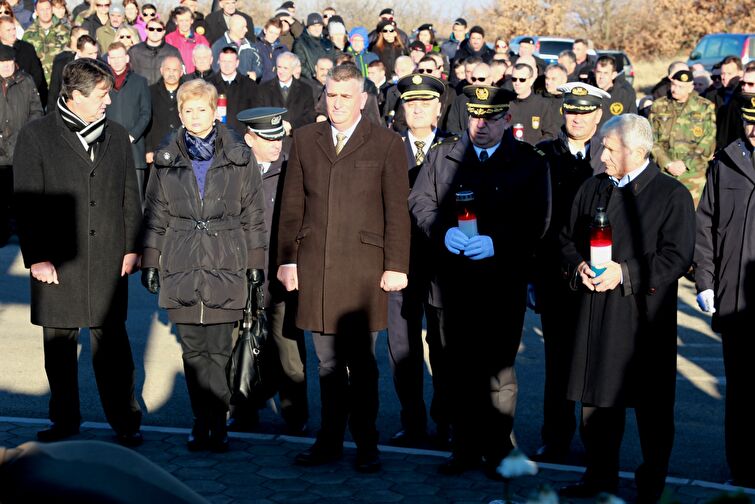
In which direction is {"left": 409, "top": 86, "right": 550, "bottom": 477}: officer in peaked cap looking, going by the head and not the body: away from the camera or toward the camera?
toward the camera

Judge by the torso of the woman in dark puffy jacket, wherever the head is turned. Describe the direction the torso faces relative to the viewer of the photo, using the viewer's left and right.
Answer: facing the viewer

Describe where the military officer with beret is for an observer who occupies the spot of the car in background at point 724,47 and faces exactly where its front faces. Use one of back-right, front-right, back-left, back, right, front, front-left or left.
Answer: left

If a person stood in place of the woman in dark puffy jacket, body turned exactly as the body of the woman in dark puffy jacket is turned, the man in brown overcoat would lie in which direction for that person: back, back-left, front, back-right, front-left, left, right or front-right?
left

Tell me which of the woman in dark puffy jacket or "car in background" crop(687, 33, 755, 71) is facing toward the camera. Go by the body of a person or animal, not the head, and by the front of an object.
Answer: the woman in dark puffy jacket

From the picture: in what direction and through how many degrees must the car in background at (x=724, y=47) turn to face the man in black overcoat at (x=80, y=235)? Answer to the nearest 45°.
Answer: approximately 90° to its left

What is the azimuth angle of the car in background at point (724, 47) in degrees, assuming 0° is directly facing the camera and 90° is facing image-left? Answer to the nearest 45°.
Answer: approximately 90°

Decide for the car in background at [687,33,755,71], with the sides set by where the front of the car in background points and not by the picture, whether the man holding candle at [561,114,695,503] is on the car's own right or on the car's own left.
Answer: on the car's own left

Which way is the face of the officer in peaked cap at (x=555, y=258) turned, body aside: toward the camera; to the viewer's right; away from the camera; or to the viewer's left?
toward the camera

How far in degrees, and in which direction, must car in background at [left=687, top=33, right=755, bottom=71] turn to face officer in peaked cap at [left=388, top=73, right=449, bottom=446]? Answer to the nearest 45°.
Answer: approximately 90° to its left

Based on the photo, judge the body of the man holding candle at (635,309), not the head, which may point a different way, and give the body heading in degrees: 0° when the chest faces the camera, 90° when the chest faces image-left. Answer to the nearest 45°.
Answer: approximately 45°

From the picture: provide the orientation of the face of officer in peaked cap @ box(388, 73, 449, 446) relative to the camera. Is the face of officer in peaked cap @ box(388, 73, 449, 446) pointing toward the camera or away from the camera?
toward the camera

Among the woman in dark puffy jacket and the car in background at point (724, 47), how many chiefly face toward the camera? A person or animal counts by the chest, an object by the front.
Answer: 1

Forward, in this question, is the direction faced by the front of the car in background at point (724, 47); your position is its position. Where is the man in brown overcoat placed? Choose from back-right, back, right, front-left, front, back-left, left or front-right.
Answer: left
